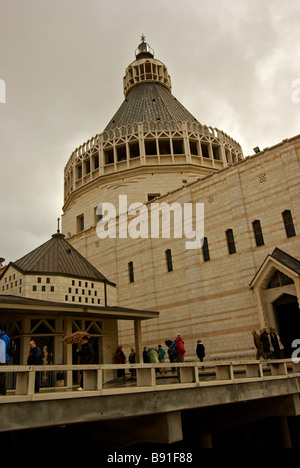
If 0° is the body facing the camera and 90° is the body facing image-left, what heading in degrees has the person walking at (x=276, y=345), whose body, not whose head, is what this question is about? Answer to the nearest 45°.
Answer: approximately 45°
